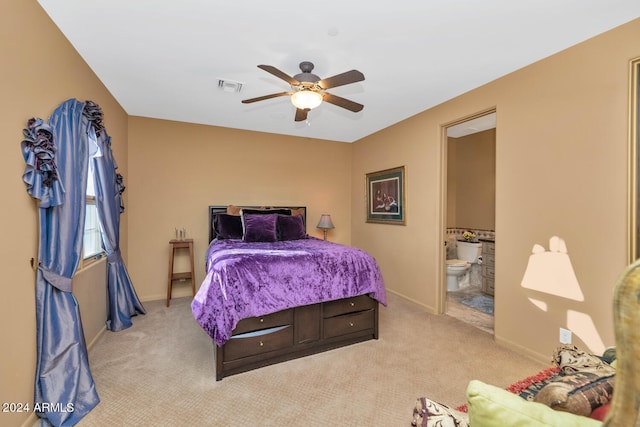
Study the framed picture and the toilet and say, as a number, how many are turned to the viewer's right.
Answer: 0

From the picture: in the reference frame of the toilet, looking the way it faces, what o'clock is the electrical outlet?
The electrical outlet is roughly at 10 o'clock from the toilet.

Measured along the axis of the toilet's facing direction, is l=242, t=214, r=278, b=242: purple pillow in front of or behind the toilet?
in front

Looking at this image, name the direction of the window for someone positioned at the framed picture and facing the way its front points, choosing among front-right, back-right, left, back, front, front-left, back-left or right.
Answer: front

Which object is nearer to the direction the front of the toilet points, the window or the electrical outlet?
the window

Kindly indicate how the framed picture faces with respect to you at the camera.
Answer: facing the viewer and to the left of the viewer

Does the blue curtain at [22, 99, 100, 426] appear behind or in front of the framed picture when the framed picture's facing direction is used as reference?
in front

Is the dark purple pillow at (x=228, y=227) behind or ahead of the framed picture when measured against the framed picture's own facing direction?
ahead

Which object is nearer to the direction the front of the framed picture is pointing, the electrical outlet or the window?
the window

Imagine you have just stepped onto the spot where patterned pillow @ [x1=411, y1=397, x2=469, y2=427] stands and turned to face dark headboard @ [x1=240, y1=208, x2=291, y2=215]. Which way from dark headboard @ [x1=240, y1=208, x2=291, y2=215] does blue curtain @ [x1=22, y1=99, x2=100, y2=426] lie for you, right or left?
left

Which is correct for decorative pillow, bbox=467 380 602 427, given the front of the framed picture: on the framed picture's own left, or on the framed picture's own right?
on the framed picture's own left

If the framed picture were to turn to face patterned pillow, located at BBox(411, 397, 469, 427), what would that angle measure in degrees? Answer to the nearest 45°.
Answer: approximately 45° to its left

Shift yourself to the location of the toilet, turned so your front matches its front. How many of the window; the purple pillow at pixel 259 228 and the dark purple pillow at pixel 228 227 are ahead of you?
3

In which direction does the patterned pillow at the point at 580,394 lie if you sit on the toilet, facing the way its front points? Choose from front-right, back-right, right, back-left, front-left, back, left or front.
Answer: front-left
